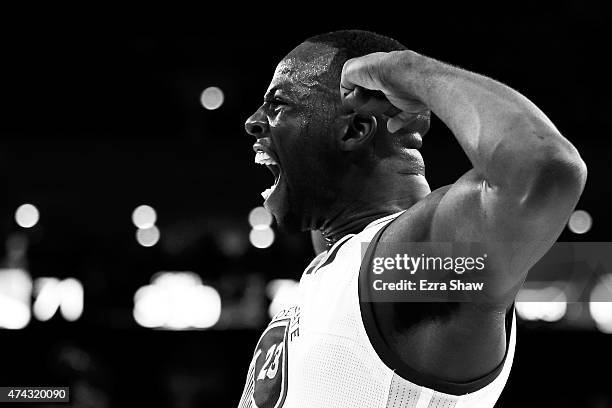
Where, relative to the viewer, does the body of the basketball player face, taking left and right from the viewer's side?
facing to the left of the viewer
